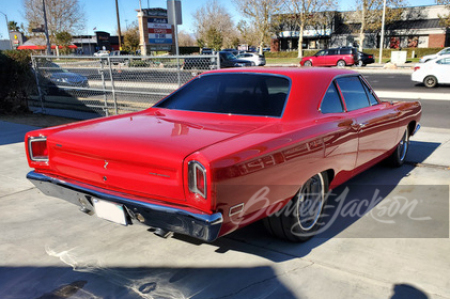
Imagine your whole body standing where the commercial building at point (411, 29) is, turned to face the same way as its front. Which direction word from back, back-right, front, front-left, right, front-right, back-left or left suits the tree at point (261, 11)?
right

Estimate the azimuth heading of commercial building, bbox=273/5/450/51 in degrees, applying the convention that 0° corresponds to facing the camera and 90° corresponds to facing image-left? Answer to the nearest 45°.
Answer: approximately 0°

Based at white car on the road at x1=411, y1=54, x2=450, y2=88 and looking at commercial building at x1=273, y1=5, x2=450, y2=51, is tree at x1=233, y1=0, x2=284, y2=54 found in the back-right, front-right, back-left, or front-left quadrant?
front-left

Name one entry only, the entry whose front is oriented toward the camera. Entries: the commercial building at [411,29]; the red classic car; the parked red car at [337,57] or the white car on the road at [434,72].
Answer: the commercial building

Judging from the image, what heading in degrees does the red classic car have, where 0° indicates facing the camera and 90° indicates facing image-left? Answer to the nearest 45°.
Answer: approximately 225°

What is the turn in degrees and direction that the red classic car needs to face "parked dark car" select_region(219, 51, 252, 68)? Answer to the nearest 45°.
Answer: approximately 45° to its left

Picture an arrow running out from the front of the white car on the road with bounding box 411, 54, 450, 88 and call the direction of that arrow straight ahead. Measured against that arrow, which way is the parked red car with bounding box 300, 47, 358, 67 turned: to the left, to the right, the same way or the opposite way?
the opposite way

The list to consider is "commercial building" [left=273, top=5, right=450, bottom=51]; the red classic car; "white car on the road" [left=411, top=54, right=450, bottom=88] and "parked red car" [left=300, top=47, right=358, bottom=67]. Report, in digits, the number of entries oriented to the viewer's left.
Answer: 1

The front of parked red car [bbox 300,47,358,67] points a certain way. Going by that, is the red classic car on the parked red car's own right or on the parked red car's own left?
on the parked red car's own left

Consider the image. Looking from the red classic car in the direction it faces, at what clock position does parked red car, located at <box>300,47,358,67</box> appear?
The parked red car is roughly at 11 o'clock from the red classic car.
